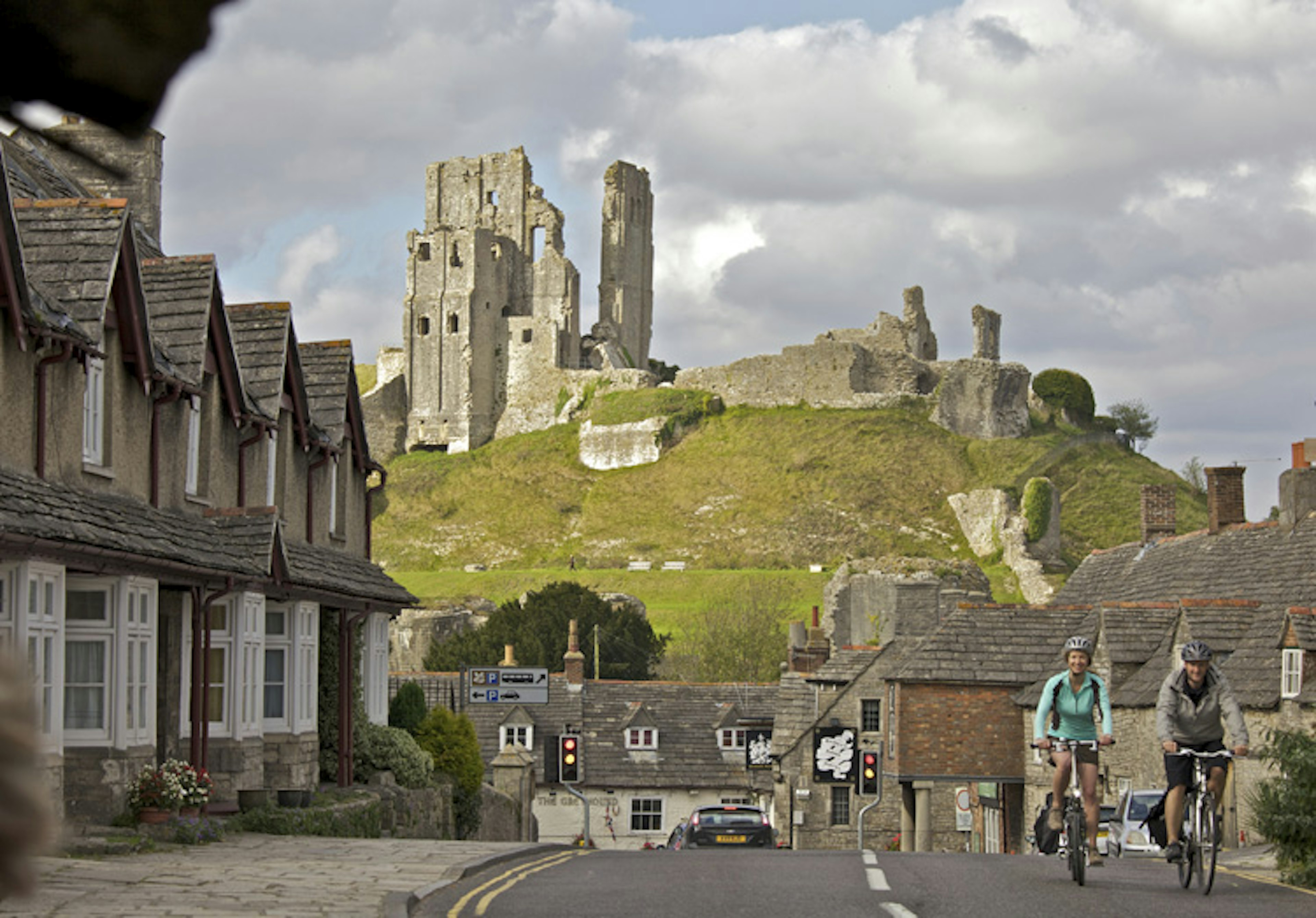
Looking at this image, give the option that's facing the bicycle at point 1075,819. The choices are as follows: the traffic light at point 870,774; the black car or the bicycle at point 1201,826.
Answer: the traffic light

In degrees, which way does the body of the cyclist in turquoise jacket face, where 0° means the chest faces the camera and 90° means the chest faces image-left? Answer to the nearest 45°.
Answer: approximately 0°

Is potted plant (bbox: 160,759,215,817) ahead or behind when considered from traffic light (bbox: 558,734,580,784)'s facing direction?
ahead
